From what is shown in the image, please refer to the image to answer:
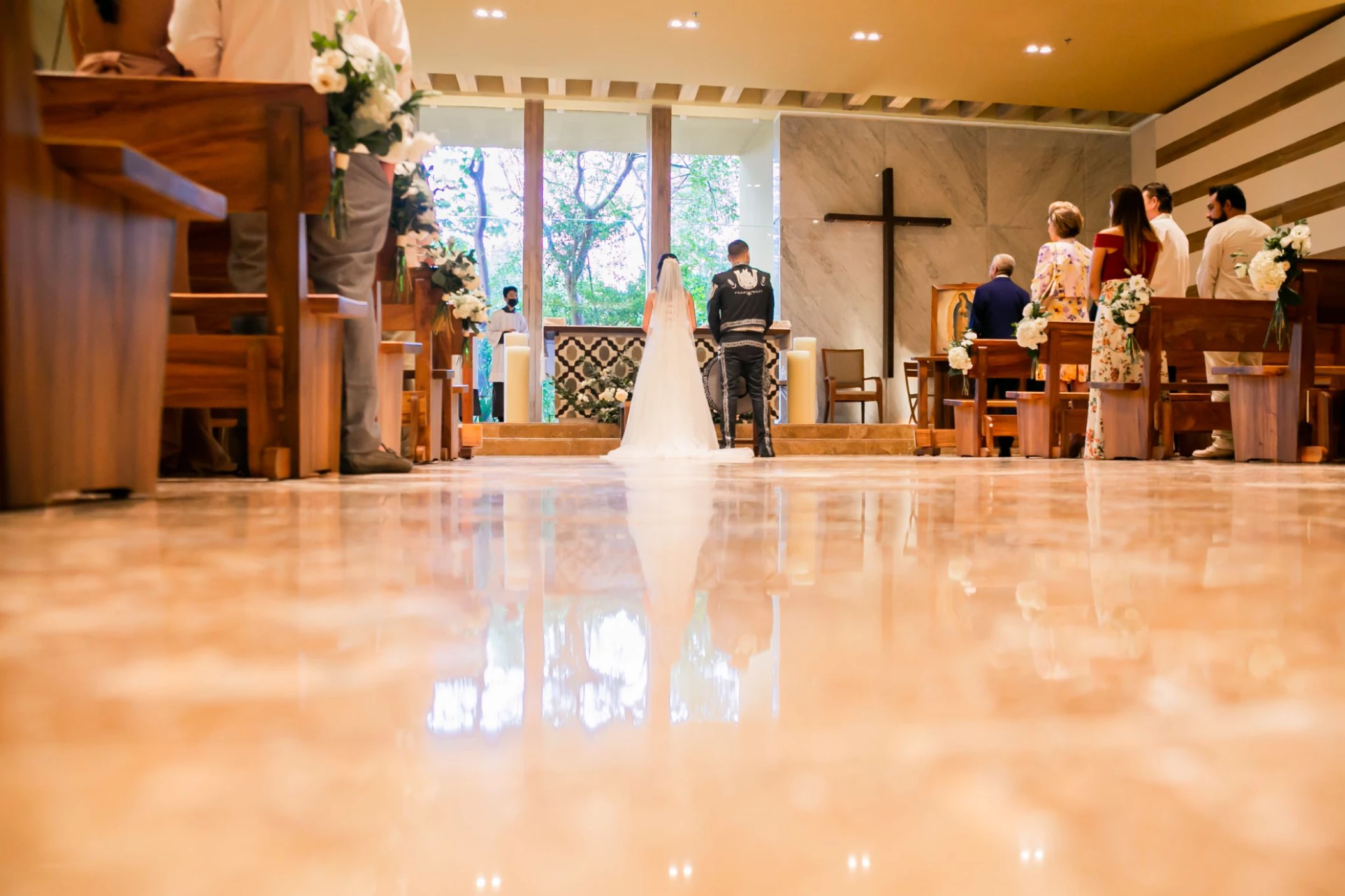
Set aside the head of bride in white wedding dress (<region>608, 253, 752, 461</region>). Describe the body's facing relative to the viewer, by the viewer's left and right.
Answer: facing away from the viewer

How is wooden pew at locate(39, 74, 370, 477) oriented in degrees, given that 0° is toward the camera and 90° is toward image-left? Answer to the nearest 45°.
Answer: approximately 225°

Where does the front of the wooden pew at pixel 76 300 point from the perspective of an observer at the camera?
facing away from the viewer and to the right of the viewer

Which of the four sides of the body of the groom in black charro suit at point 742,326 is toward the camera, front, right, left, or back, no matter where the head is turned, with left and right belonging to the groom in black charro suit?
back

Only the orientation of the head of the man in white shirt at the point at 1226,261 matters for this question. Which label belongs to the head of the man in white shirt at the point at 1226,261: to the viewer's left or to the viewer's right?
to the viewer's left

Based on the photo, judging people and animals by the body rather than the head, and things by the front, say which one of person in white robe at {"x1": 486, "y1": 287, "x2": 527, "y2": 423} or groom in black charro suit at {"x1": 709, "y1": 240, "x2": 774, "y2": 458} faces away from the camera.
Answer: the groom in black charro suit

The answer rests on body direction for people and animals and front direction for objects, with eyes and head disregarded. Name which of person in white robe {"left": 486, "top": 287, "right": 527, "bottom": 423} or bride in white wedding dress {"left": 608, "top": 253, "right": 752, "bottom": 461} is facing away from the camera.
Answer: the bride in white wedding dress

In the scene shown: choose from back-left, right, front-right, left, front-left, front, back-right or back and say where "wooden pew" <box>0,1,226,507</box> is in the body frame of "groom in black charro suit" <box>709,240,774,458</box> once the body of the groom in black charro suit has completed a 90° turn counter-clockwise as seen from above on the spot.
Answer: left

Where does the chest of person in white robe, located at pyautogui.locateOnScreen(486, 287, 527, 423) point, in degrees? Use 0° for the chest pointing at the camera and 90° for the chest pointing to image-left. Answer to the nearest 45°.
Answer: approximately 315°

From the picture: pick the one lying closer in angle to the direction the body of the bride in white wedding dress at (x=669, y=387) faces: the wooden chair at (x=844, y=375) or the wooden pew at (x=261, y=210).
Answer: the wooden chair
